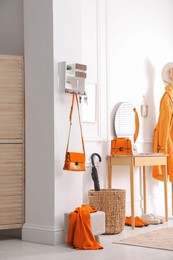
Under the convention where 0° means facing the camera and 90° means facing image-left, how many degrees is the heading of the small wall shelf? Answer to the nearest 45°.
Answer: approximately 315°

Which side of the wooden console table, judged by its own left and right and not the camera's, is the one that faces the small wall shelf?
right

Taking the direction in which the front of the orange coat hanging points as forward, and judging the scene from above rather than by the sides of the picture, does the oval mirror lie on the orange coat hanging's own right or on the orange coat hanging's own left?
on the orange coat hanging's own right

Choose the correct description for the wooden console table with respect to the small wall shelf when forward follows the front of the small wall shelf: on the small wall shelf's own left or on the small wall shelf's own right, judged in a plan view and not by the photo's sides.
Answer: on the small wall shelf's own left
